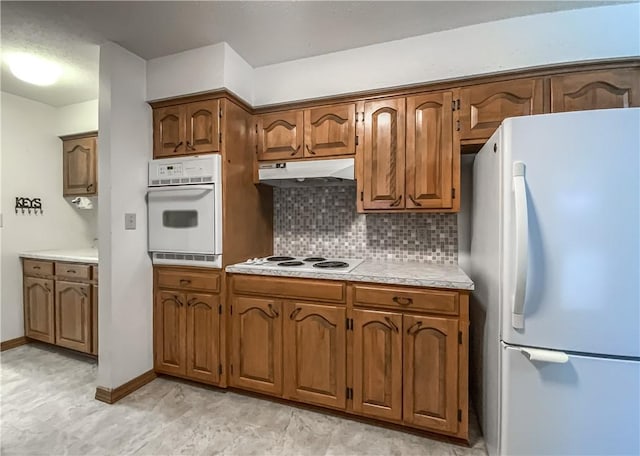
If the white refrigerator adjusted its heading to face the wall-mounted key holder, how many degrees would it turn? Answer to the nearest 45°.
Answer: approximately 90° to its right

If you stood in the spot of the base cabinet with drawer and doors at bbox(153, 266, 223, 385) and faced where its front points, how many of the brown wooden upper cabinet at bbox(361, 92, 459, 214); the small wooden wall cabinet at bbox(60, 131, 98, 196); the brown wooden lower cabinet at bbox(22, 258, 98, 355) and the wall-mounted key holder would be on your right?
3

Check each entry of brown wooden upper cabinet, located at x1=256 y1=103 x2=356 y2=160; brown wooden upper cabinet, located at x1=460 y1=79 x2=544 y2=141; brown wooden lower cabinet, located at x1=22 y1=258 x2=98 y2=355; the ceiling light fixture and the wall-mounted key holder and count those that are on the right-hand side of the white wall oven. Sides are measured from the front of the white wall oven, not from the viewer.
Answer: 3

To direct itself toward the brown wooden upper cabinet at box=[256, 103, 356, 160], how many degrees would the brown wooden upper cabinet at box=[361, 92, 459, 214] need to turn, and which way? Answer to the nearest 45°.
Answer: approximately 90° to its right
